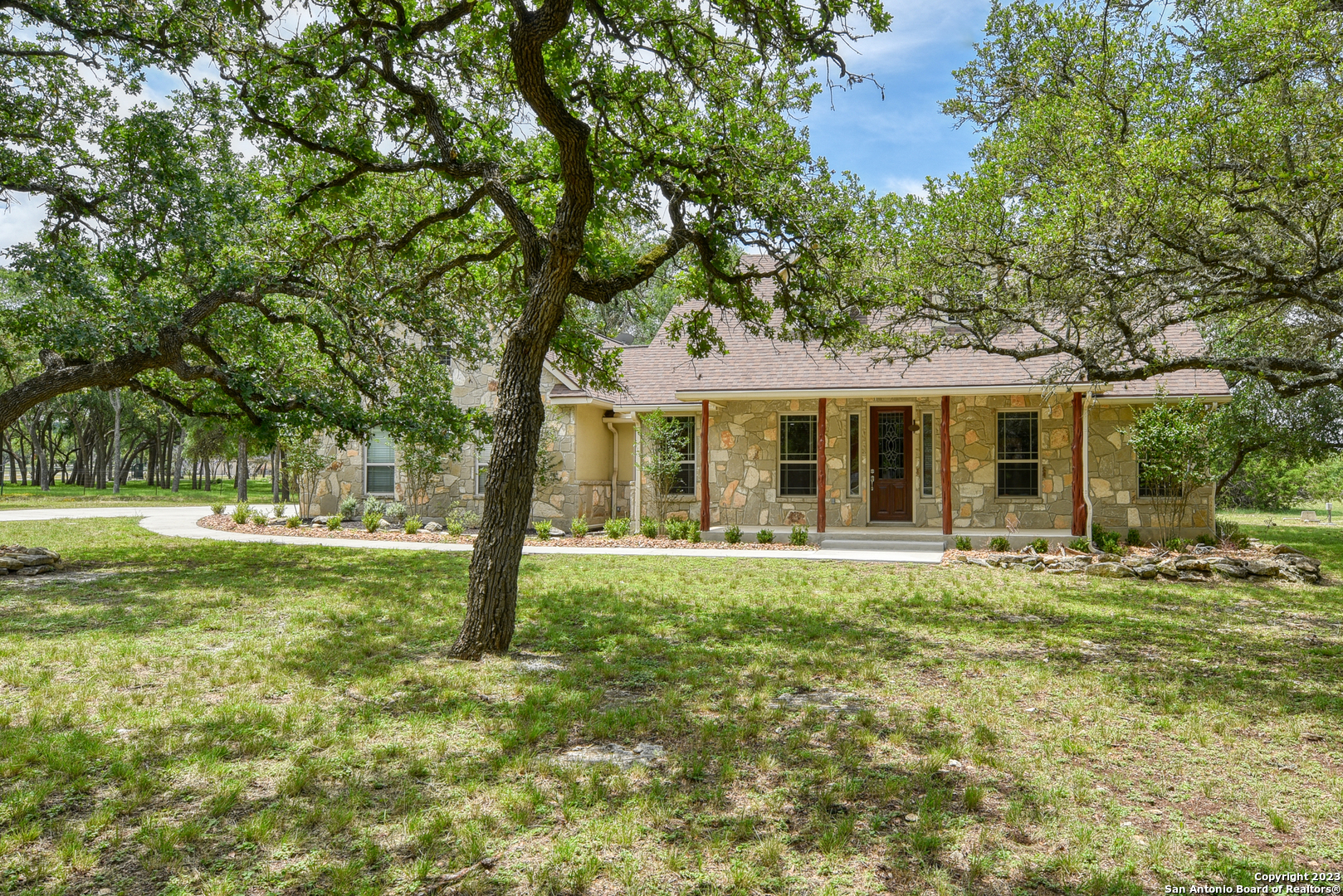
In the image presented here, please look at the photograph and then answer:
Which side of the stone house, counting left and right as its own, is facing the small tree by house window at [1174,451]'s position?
left

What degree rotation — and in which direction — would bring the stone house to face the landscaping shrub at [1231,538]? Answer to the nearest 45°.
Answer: approximately 90° to its left

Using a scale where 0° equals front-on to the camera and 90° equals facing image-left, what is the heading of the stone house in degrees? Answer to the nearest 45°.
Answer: approximately 0°

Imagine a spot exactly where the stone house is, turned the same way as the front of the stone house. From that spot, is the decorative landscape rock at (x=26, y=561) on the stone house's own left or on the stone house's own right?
on the stone house's own right

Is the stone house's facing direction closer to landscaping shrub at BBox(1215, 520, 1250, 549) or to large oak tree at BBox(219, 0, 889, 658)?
the large oak tree
